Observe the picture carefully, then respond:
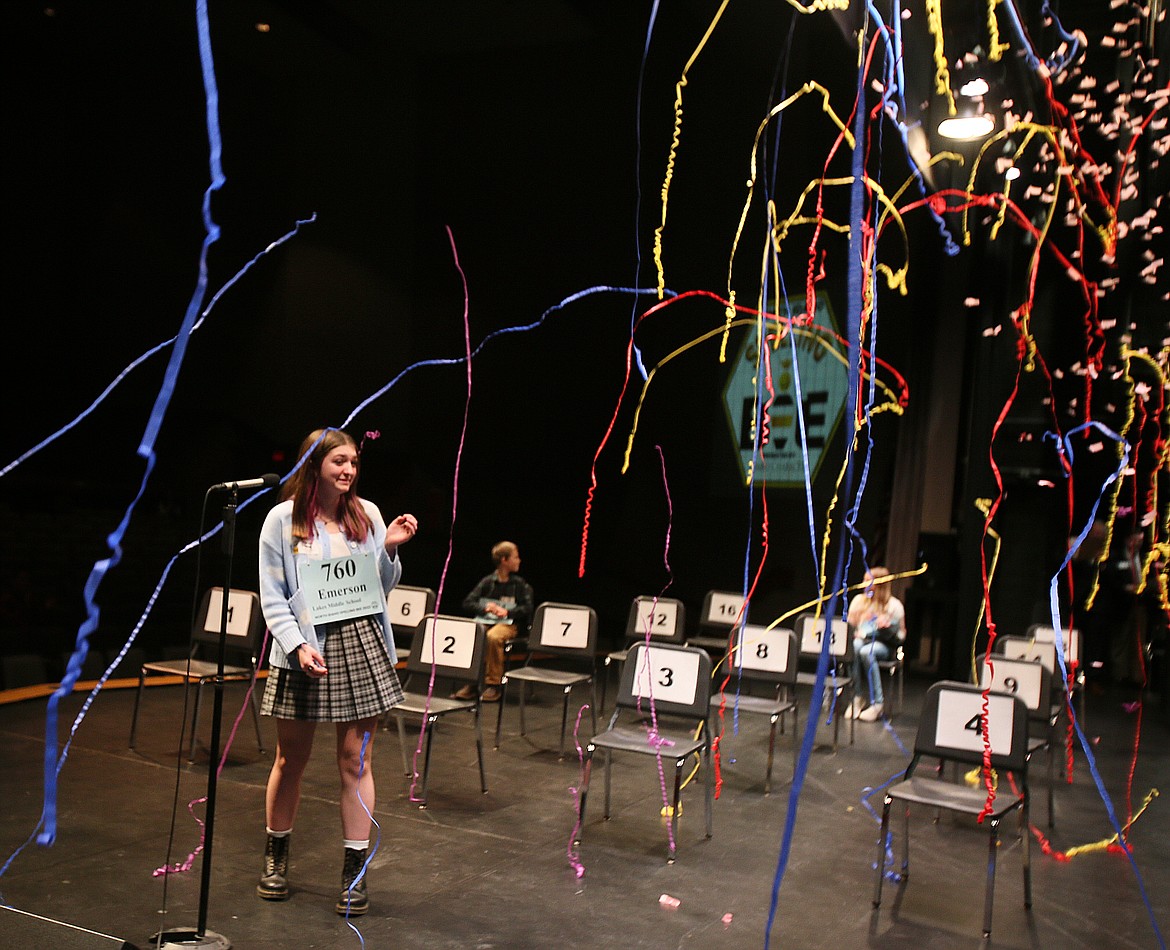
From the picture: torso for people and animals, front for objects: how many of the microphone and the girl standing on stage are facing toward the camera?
1

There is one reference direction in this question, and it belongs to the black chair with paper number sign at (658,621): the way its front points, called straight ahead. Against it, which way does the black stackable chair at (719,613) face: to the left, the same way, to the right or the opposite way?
the same way

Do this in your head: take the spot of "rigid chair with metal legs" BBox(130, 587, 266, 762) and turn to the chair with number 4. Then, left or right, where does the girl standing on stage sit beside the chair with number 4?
right

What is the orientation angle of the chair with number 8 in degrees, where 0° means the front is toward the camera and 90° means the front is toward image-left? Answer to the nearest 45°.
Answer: approximately 45°

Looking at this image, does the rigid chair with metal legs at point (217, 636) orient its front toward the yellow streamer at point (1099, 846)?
no

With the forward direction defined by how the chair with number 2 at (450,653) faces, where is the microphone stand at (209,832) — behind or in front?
in front

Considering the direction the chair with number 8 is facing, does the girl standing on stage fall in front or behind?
in front

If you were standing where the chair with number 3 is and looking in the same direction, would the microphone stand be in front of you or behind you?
in front

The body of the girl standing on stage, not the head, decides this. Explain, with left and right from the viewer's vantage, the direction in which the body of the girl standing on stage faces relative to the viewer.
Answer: facing the viewer

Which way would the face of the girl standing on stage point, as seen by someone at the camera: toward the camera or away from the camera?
toward the camera

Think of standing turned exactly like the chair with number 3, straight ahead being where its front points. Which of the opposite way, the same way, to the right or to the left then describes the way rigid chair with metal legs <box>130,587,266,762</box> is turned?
the same way

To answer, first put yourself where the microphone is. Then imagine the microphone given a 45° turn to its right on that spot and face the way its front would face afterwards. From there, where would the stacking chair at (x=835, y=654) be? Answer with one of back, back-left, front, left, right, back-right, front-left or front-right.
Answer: left

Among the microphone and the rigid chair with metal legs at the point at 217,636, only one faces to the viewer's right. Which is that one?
the microphone

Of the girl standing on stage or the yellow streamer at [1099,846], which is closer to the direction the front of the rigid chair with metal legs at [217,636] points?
the girl standing on stage

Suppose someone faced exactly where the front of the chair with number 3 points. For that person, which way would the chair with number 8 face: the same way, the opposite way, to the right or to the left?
the same way

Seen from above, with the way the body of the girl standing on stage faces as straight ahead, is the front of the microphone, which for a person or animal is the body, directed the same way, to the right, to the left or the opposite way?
to the left
